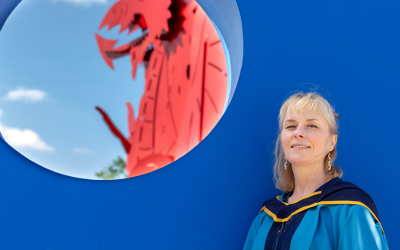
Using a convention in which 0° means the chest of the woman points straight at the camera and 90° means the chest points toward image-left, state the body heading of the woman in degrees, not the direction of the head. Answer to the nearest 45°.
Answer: approximately 45°
